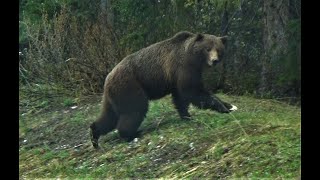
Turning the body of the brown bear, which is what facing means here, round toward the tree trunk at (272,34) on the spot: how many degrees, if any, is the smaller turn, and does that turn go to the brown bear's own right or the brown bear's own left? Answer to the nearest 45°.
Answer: approximately 45° to the brown bear's own left

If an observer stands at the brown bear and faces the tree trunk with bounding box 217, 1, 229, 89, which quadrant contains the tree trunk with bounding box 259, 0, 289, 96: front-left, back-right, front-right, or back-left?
front-right

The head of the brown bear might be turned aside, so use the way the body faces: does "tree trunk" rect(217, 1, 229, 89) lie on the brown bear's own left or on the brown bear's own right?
on the brown bear's own left

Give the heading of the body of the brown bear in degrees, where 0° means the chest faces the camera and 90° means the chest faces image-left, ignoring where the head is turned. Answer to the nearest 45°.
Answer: approximately 270°
